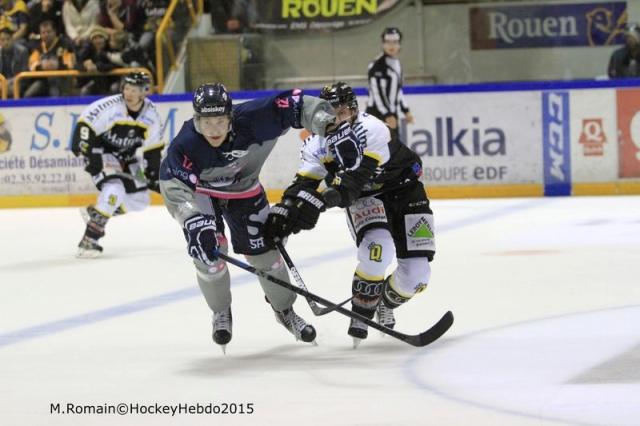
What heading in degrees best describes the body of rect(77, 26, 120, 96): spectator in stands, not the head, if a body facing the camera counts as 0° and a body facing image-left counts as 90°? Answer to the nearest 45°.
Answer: approximately 0°

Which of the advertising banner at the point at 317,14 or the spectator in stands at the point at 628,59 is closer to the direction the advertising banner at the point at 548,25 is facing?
the spectator in stands

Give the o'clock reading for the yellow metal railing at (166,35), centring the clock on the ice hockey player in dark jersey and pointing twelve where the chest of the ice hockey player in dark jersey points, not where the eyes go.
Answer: The yellow metal railing is roughly at 6 o'clock from the ice hockey player in dark jersey.

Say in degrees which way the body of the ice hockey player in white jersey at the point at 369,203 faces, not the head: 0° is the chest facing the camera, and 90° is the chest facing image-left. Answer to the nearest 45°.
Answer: approximately 45°

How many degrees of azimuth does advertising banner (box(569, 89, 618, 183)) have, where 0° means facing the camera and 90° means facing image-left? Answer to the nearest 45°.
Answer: approximately 0°

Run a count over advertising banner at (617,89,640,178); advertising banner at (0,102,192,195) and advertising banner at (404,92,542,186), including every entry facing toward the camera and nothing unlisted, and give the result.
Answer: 3

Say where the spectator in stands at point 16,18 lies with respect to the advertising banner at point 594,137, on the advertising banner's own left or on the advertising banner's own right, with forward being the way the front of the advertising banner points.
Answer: on the advertising banner's own right
